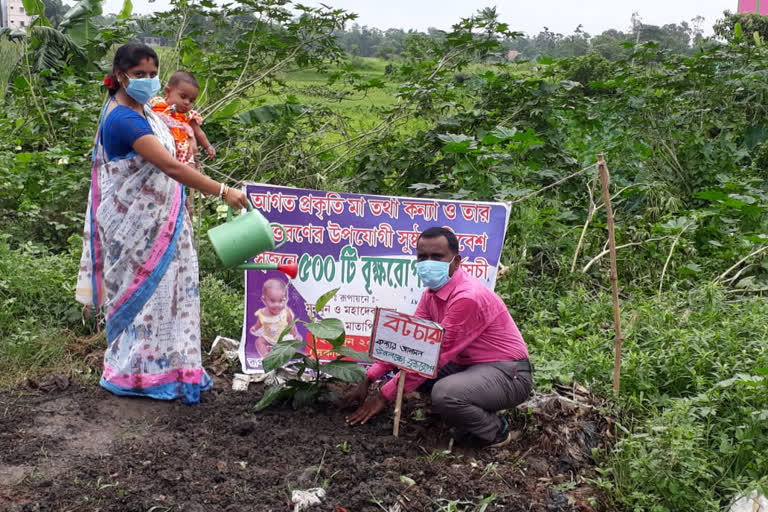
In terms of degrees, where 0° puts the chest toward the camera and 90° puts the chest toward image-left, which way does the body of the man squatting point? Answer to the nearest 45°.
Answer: approximately 45°

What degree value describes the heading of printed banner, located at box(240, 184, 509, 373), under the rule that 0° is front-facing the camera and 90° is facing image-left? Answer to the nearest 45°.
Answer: approximately 0°

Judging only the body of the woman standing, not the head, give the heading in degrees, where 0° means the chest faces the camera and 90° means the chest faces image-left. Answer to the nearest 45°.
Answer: approximately 270°

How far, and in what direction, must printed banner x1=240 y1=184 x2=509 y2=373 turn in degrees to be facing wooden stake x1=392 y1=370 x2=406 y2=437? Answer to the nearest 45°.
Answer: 0° — it already faces it

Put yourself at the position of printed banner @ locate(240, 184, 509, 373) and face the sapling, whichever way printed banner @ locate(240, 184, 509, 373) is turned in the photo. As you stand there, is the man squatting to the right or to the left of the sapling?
left

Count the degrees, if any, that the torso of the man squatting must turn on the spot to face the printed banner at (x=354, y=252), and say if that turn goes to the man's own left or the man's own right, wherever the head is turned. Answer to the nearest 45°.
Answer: approximately 90° to the man's own right

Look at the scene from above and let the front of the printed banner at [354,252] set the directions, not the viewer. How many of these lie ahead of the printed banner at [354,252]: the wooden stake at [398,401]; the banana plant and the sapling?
2

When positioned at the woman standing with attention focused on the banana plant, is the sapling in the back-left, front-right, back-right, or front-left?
back-right
